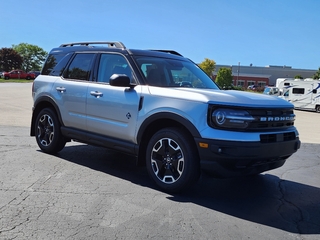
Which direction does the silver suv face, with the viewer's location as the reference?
facing the viewer and to the right of the viewer
